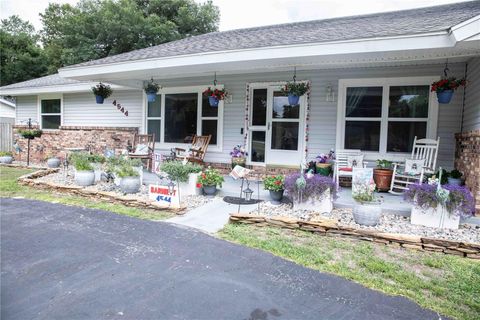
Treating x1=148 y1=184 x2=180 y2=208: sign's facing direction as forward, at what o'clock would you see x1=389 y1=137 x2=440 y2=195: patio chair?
The patio chair is roughly at 9 o'clock from the sign.

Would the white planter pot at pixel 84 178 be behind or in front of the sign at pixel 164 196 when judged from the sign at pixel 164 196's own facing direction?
behind

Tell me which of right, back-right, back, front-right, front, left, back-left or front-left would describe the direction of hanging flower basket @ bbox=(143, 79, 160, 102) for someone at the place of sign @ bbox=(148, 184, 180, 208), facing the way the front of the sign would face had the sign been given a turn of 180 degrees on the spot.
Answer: front

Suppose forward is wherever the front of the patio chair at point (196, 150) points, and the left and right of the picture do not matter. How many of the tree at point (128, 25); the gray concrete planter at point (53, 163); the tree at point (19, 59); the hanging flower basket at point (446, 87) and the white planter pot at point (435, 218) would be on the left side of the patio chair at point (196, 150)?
2

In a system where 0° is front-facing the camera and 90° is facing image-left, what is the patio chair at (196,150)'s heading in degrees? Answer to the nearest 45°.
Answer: approximately 45°

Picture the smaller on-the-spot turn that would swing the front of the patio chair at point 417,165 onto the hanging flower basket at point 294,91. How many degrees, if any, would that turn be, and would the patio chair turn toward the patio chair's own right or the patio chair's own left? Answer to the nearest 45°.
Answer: approximately 45° to the patio chair's own right

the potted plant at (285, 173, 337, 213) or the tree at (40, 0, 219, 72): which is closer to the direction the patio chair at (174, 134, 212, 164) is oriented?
the potted plant

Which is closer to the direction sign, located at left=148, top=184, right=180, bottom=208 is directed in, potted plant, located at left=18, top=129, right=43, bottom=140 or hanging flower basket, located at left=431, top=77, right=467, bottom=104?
the hanging flower basket

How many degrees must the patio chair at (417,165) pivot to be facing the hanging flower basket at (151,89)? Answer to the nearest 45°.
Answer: approximately 45° to its right

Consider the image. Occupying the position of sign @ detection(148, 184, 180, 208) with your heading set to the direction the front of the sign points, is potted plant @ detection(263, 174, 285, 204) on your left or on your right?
on your left
